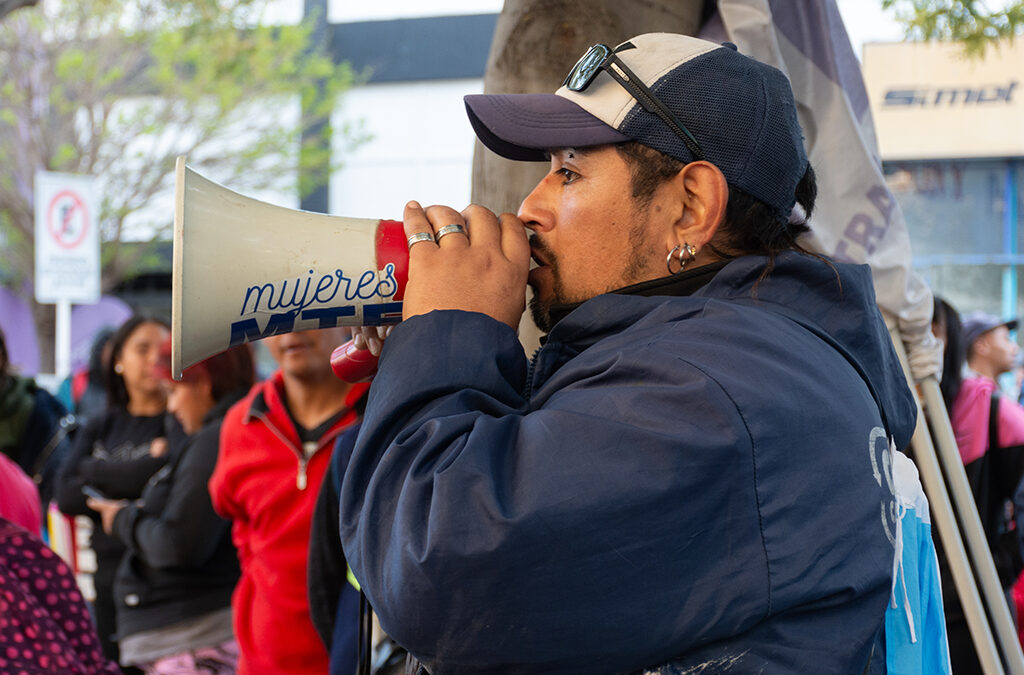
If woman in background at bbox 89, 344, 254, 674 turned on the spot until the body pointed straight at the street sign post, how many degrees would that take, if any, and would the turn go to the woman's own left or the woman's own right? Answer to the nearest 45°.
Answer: approximately 90° to the woman's own right

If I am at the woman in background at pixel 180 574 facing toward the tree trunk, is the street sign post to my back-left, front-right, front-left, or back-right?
back-left

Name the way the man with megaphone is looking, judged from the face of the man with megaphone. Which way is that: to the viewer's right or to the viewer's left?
to the viewer's left

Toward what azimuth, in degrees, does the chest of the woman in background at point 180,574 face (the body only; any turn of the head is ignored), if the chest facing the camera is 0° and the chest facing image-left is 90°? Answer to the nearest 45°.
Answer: approximately 90°

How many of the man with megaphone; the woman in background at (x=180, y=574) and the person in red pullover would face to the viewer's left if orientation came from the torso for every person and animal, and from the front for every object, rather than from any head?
2

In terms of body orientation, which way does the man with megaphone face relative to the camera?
to the viewer's left

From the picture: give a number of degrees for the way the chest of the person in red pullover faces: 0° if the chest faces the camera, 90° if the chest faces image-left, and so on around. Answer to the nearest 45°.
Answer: approximately 0°

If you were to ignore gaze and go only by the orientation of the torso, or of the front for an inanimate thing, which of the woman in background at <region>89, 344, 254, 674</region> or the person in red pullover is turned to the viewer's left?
the woman in background

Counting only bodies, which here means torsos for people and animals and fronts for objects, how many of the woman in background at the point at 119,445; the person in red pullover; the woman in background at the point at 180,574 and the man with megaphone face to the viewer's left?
2
